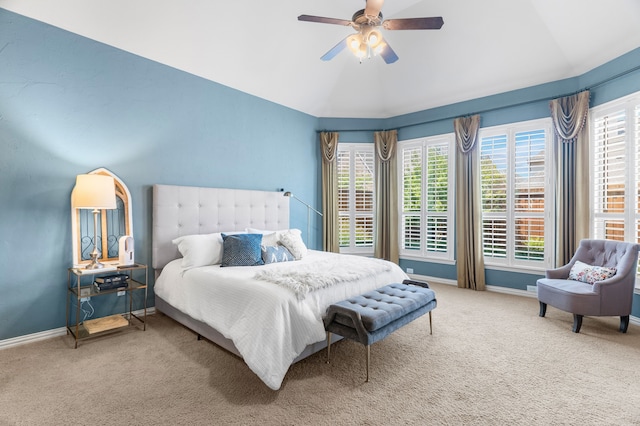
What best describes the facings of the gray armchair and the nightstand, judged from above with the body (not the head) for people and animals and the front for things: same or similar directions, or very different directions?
very different directions

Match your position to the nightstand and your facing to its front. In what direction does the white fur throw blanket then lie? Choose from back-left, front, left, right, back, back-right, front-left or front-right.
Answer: front

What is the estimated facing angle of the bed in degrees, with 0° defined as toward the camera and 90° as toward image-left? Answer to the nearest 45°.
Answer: approximately 315°

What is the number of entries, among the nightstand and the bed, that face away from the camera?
0

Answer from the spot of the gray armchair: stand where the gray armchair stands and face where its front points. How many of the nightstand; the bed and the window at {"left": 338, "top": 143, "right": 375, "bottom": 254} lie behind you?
0

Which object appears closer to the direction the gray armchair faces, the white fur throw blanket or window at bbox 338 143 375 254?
the white fur throw blanket

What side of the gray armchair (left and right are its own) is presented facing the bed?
front

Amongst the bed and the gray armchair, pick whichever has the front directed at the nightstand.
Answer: the gray armchair

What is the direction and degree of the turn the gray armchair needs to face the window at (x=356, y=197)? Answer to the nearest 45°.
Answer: approximately 45° to its right

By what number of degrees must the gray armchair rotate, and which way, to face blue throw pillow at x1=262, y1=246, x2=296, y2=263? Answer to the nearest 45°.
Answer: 0° — it already faces it

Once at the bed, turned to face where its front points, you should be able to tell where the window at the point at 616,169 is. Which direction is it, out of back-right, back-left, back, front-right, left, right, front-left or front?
front-left

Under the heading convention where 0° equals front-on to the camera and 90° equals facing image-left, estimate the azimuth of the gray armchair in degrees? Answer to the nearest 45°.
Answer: approximately 45°
